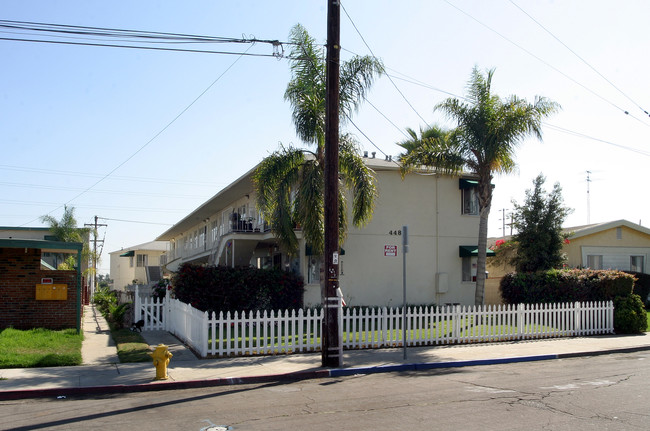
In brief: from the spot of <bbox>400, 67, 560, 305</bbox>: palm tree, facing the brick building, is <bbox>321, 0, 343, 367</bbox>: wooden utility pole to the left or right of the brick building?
left

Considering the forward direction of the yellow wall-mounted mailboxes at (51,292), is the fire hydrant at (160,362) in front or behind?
in front

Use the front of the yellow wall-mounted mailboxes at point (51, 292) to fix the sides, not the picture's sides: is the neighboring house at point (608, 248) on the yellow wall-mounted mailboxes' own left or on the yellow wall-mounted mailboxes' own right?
on the yellow wall-mounted mailboxes' own left

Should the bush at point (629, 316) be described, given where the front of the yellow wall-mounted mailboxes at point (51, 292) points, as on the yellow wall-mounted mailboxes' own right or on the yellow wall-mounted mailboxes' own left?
on the yellow wall-mounted mailboxes' own left

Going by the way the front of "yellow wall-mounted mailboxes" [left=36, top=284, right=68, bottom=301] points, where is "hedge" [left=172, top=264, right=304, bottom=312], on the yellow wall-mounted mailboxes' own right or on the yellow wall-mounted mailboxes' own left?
on the yellow wall-mounted mailboxes' own left

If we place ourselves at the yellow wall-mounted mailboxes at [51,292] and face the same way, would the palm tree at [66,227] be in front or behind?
behind

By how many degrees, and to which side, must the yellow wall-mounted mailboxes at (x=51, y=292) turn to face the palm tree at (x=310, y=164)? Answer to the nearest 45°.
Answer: approximately 90° to its left

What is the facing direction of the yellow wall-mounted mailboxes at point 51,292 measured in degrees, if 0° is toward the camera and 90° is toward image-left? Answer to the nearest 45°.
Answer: approximately 0°
